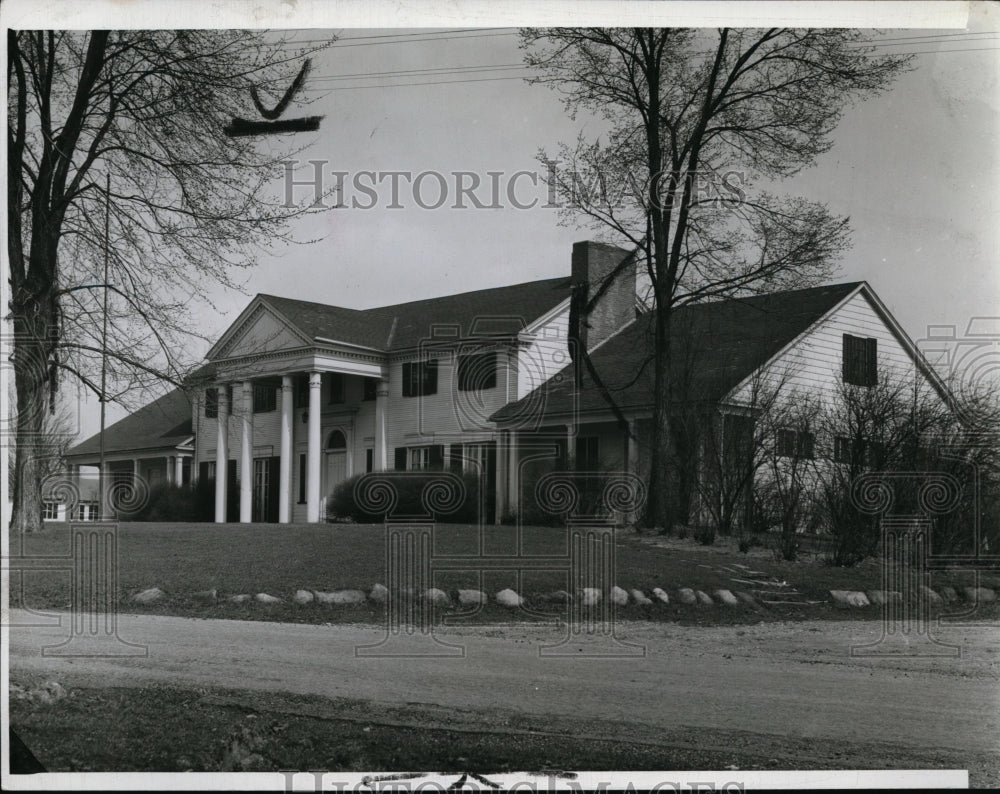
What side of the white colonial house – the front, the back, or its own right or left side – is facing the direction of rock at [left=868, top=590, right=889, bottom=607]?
left

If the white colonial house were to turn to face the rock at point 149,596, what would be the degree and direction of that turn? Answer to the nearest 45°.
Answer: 0° — it already faces it

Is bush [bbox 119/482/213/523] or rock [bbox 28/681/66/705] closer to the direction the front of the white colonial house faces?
the rock

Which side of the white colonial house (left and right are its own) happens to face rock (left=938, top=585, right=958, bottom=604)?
left

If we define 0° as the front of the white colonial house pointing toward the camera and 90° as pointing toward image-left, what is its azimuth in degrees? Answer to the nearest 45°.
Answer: approximately 45°

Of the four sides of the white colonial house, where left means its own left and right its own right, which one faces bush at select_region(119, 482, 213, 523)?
right

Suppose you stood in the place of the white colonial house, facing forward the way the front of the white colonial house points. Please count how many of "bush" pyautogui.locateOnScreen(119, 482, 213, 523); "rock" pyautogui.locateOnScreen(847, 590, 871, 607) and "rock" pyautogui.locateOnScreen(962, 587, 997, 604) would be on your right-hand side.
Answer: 1
